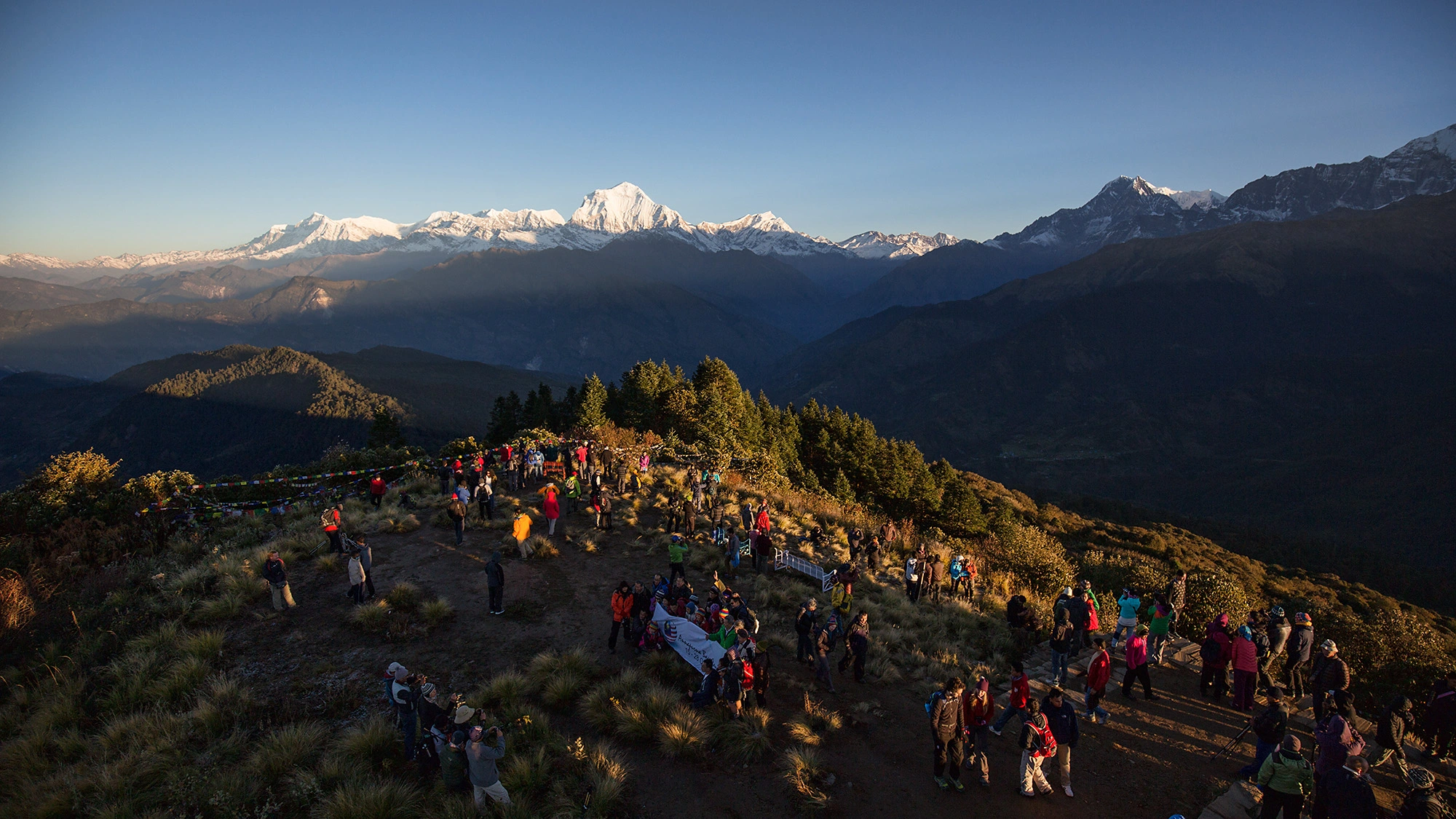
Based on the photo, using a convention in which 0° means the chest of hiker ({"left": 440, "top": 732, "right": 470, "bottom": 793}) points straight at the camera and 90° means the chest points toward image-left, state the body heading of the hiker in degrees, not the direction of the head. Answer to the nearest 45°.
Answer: approximately 225°

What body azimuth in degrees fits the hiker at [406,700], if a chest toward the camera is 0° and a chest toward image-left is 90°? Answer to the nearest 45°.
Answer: approximately 270°

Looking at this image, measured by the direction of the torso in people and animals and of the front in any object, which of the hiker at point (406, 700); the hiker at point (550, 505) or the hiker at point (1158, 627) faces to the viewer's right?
the hiker at point (406, 700)

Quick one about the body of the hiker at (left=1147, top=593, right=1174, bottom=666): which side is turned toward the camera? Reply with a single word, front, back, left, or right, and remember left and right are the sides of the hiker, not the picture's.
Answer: back

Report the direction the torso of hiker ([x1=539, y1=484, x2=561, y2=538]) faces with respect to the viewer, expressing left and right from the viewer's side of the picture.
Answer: facing away from the viewer
